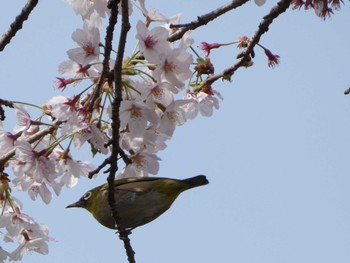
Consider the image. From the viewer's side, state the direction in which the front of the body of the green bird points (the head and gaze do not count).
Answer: to the viewer's left
